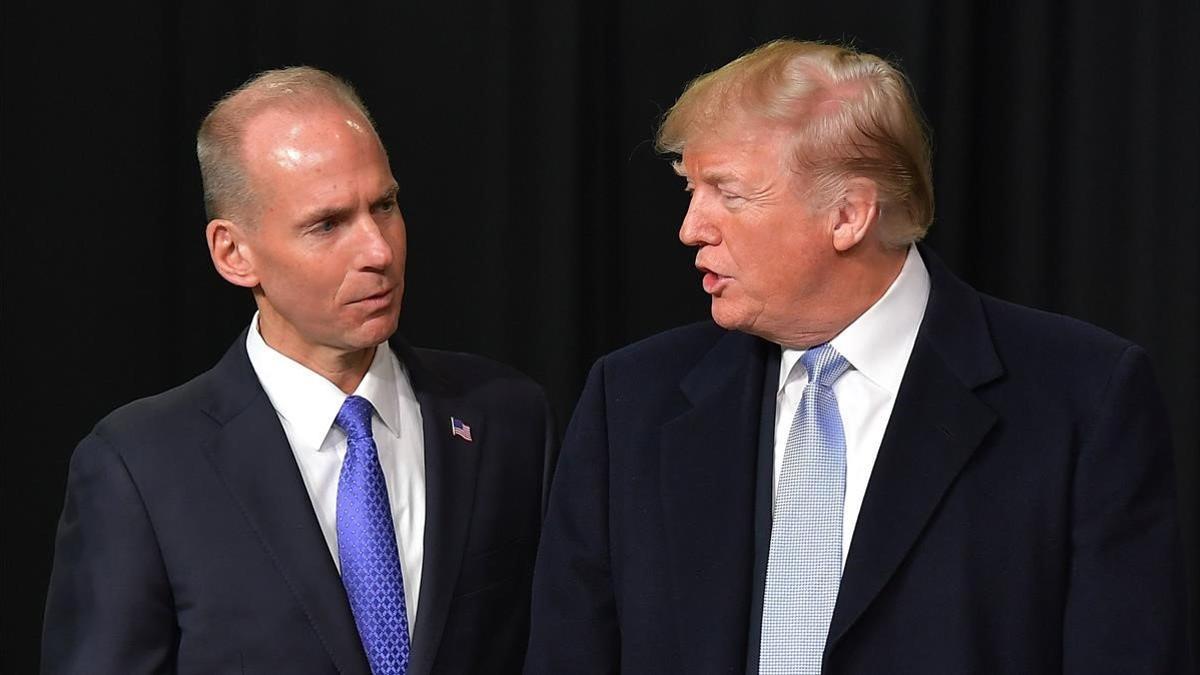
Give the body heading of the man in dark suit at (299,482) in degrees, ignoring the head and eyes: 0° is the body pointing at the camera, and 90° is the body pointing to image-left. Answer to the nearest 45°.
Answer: approximately 315°

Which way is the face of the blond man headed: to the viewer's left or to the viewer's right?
to the viewer's left
